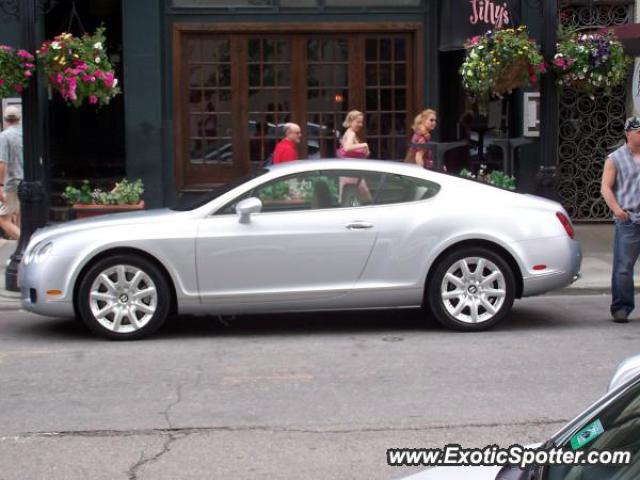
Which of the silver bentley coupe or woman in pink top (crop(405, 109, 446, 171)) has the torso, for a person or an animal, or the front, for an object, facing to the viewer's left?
the silver bentley coupe

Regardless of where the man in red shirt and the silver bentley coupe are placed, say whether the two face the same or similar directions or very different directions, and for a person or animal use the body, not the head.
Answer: very different directions

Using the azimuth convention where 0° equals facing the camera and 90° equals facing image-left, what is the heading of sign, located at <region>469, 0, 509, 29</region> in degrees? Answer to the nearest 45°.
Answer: approximately 0°

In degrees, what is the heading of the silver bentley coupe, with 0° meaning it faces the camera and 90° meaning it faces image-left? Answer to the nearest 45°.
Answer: approximately 90°

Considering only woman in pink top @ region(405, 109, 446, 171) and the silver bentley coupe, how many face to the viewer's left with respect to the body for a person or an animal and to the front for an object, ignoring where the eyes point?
1

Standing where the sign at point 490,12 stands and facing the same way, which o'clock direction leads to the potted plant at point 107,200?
The potted plant is roughly at 2 o'clock from the sign.
